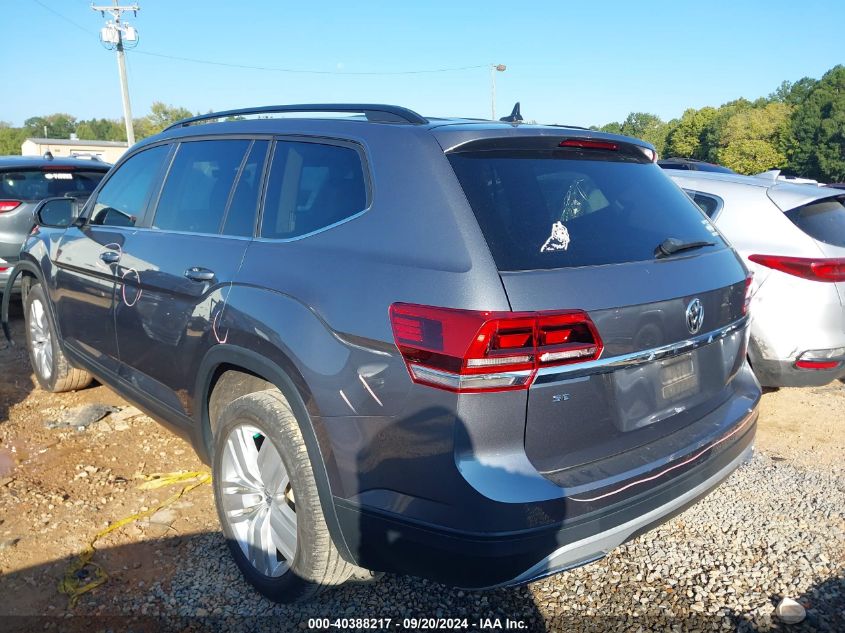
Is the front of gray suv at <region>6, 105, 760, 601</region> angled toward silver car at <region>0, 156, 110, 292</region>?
yes

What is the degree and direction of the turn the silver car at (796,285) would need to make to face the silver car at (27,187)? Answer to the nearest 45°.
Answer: approximately 45° to its left

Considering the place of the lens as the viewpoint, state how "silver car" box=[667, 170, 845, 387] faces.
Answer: facing away from the viewer and to the left of the viewer

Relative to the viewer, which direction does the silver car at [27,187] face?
away from the camera

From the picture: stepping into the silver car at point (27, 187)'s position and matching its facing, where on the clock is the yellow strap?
The yellow strap is roughly at 6 o'clock from the silver car.

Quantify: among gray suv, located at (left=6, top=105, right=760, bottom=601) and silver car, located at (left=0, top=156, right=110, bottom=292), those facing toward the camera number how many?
0

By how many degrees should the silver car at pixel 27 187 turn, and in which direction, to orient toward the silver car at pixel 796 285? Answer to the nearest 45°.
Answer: approximately 135° to its right

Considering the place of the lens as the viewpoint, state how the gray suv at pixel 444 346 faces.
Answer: facing away from the viewer and to the left of the viewer

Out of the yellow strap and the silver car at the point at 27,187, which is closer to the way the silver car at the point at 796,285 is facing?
the silver car

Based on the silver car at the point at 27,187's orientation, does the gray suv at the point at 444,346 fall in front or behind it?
behind

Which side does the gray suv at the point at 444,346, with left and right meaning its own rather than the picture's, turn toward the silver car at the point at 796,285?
right

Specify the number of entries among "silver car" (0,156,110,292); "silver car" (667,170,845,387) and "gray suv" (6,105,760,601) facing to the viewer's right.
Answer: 0

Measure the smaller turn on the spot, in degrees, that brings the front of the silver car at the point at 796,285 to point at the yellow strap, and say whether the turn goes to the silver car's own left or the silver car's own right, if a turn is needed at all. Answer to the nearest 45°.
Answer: approximately 90° to the silver car's own left
